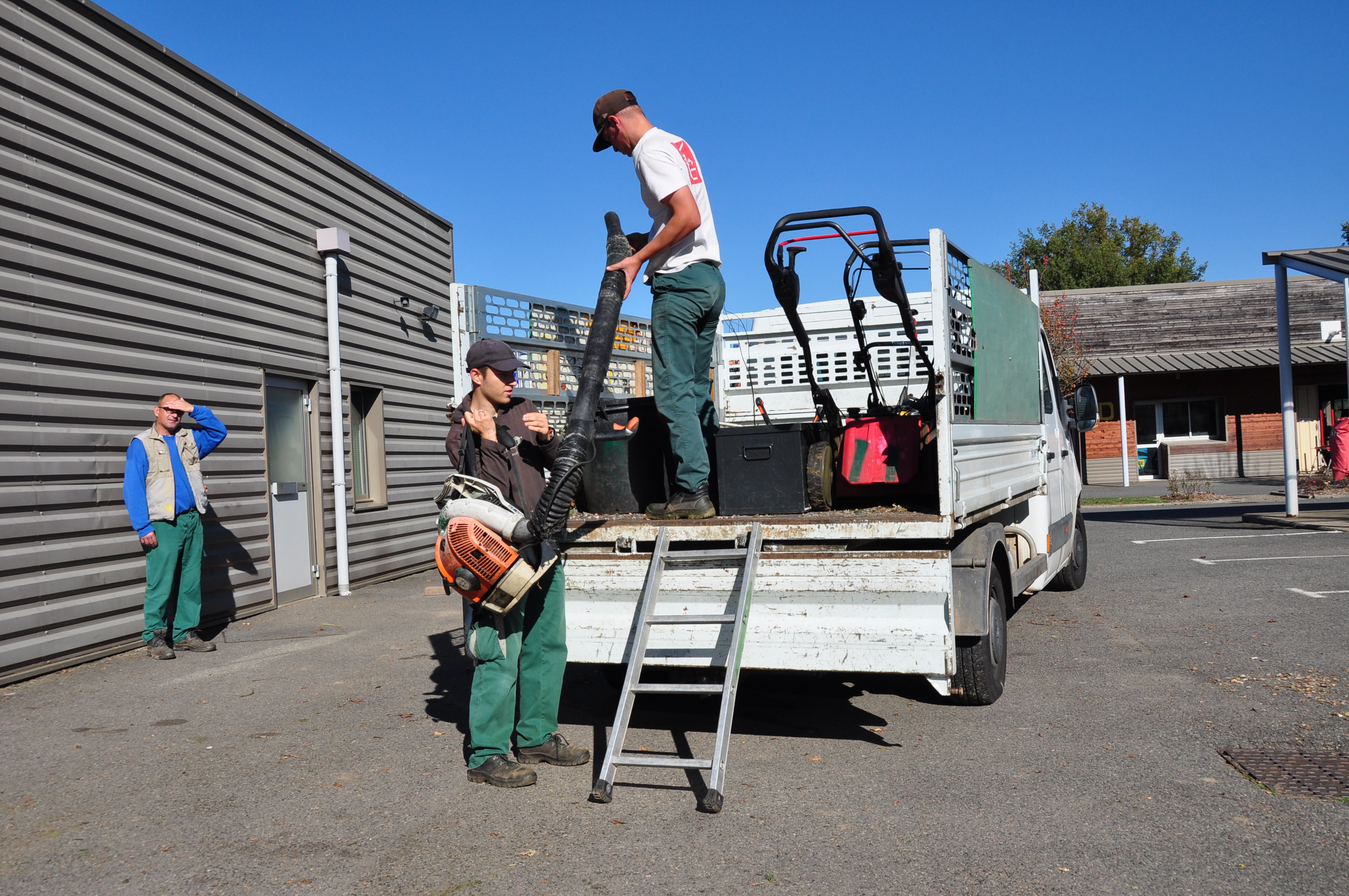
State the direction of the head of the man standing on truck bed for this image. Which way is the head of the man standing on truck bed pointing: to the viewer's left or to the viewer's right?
to the viewer's left

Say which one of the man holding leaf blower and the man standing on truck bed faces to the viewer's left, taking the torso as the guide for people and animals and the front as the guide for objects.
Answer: the man standing on truck bed

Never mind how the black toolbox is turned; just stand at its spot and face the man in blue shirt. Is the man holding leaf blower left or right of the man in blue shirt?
left

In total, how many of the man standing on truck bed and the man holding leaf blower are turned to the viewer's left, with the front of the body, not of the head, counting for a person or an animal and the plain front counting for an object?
1

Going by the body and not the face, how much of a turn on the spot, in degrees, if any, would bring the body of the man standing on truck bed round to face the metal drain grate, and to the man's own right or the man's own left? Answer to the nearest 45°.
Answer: approximately 180°

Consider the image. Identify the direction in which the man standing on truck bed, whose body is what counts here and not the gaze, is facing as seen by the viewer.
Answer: to the viewer's left

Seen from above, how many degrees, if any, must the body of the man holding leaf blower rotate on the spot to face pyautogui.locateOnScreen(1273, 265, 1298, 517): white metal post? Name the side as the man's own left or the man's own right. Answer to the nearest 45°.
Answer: approximately 90° to the man's own left

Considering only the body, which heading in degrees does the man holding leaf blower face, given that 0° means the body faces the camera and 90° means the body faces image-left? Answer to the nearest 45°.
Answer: approximately 315°

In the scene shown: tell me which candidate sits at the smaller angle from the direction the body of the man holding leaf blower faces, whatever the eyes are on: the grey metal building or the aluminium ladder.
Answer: the aluminium ladder

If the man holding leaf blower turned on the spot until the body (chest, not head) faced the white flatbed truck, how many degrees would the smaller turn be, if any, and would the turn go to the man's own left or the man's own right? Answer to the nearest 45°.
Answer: approximately 45° to the man's own left
